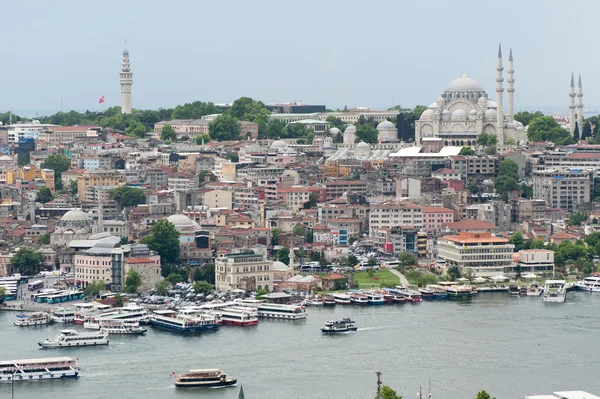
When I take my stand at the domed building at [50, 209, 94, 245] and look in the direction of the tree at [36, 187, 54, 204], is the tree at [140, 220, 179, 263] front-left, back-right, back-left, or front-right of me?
back-right

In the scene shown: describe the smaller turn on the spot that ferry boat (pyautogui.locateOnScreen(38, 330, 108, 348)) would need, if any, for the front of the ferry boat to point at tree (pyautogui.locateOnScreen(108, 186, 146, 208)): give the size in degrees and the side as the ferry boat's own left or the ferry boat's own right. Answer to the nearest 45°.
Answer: approximately 90° to the ferry boat's own right

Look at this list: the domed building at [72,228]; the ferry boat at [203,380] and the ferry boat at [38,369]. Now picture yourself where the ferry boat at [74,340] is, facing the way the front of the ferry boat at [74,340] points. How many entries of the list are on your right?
1

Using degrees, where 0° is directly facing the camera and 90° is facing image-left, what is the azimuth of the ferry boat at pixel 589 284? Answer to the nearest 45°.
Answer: approximately 90°

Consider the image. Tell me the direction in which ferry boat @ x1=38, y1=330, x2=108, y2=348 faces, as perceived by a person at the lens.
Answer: facing to the left of the viewer

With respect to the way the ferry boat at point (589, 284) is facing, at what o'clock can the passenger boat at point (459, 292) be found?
The passenger boat is roughly at 11 o'clock from the ferry boat.
